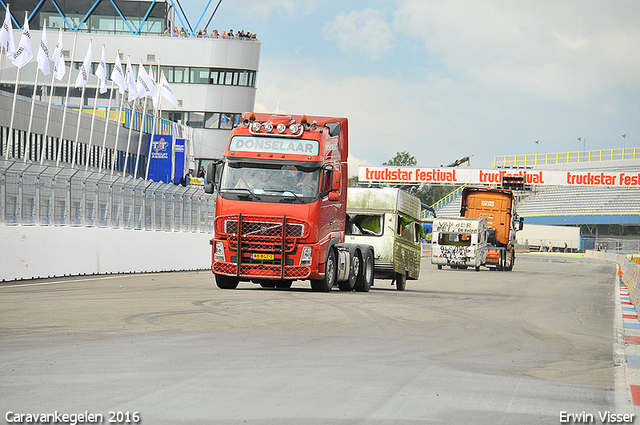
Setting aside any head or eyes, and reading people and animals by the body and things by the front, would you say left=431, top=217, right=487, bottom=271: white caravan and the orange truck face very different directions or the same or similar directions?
same or similar directions

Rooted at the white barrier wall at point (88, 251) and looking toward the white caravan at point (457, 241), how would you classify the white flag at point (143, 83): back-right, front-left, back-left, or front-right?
front-left
